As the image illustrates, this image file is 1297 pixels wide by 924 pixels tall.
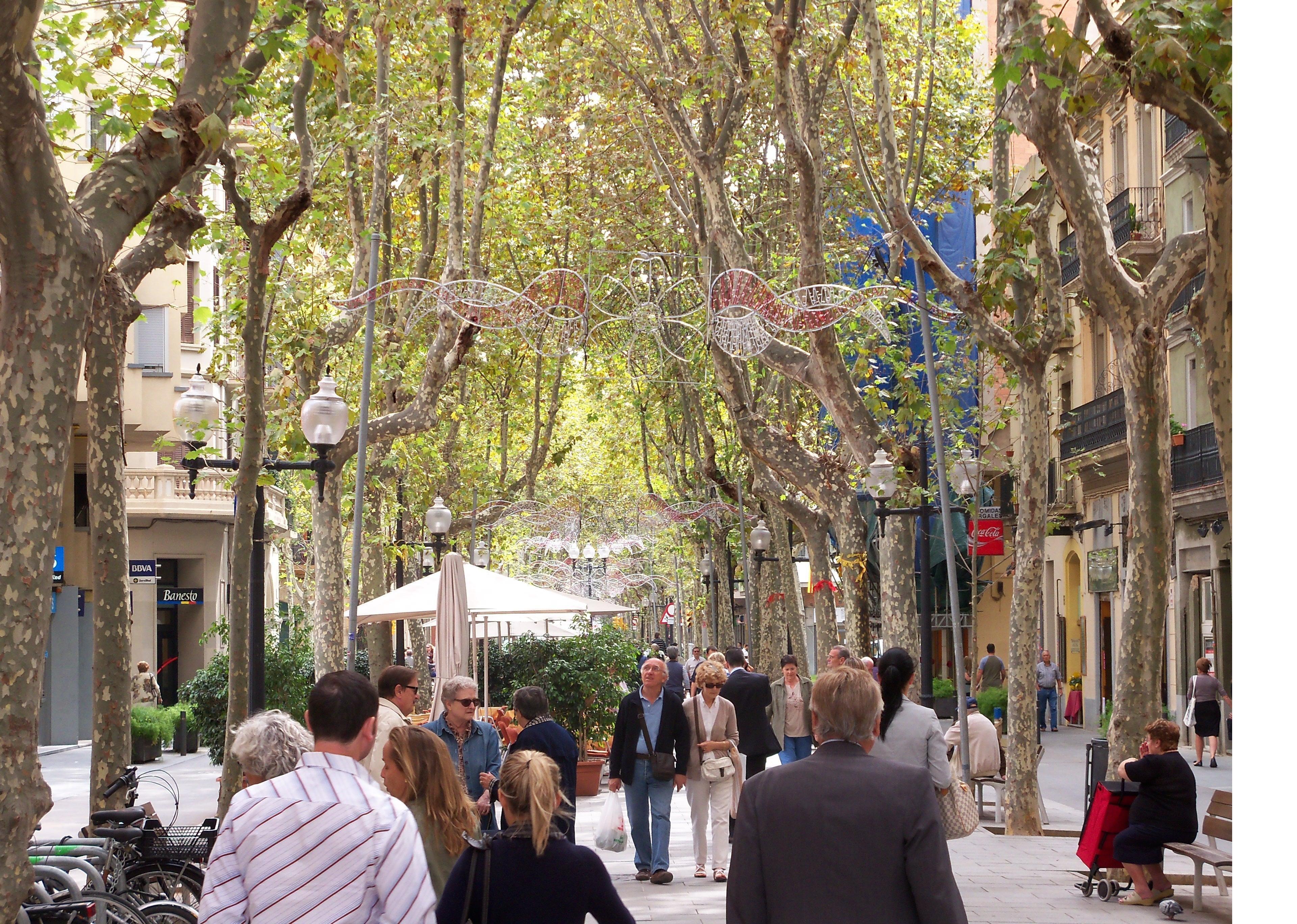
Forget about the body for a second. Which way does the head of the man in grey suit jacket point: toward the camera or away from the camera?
away from the camera

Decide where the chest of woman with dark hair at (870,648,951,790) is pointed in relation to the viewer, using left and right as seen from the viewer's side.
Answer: facing away from the viewer

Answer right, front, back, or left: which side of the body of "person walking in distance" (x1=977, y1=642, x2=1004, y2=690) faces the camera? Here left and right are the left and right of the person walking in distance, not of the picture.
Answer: back

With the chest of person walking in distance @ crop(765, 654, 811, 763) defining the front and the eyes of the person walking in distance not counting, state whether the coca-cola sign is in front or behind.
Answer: behind

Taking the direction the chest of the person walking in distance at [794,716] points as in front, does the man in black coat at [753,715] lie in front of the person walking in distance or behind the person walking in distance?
in front

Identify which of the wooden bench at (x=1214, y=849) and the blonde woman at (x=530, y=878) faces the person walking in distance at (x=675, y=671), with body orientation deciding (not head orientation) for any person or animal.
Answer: the blonde woman

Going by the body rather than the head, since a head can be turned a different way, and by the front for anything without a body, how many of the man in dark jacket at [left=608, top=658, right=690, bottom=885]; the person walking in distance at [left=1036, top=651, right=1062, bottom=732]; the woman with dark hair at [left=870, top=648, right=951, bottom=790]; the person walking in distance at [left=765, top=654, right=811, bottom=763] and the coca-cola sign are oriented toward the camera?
4
